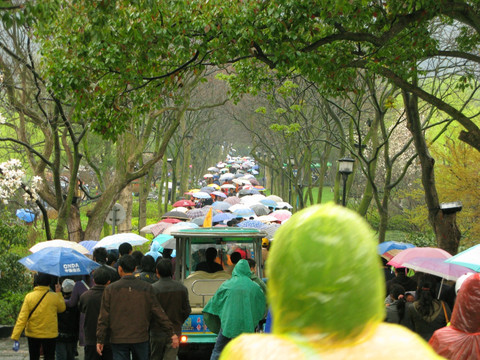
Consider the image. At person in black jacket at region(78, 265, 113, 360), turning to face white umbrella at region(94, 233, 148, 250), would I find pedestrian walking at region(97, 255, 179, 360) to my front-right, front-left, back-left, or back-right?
back-right

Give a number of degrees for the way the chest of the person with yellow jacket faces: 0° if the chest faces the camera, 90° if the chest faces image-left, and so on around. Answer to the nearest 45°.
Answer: approximately 180°

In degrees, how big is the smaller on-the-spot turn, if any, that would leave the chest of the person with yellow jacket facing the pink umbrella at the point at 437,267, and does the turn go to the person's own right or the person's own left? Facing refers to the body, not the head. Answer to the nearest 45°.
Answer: approximately 90° to the person's own right

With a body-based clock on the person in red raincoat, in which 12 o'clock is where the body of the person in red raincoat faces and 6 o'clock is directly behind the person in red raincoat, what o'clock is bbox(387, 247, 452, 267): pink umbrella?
The pink umbrella is roughly at 12 o'clock from the person in red raincoat.

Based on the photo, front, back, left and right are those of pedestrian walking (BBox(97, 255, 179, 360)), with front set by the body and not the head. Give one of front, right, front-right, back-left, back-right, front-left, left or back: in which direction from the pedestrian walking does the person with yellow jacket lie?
front-left

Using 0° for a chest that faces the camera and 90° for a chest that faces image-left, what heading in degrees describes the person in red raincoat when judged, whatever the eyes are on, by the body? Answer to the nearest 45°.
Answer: approximately 180°

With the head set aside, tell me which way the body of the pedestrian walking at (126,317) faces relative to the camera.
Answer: away from the camera

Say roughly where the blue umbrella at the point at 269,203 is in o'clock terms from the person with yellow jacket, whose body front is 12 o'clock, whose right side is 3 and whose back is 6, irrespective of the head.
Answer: The blue umbrella is roughly at 1 o'clock from the person with yellow jacket.

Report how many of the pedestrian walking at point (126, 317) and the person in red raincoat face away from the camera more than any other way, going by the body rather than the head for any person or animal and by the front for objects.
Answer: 2

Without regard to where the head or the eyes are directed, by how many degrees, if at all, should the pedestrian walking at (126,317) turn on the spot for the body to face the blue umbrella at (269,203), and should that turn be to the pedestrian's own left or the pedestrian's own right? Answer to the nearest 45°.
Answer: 0° — they already face it

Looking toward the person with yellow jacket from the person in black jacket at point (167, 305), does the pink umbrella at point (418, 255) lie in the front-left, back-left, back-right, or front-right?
back-right
